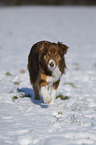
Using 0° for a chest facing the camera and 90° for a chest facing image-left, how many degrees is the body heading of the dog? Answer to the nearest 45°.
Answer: approximately 0°
